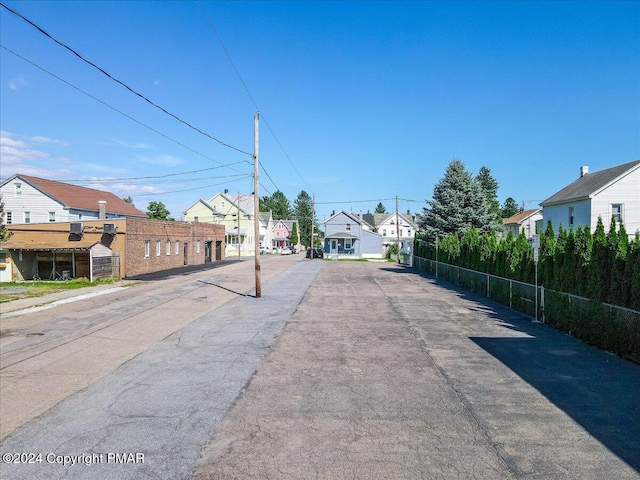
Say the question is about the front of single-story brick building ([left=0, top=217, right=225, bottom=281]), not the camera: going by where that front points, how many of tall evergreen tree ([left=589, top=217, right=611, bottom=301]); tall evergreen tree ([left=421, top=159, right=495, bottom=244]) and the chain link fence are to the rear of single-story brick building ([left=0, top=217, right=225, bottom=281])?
0

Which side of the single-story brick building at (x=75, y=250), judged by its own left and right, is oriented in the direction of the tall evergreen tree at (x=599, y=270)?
front

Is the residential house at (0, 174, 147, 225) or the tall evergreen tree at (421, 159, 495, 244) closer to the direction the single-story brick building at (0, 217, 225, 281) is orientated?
the tall evergreen tree

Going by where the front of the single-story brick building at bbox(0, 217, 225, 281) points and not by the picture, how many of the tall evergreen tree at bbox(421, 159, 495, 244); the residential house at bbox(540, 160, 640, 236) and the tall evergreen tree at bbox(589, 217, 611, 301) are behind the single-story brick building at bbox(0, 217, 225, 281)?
0

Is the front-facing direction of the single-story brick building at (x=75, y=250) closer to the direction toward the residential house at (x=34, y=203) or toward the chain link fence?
the chain link fence

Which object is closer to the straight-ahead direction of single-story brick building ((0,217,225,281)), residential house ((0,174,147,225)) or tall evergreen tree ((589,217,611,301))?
the tall evergreen tree

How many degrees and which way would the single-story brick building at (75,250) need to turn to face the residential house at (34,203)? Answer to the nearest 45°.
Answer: approximately 135° to its left

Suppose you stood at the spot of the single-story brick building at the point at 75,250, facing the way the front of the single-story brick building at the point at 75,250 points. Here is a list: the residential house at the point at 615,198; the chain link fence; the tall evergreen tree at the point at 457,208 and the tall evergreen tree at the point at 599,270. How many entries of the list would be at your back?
0

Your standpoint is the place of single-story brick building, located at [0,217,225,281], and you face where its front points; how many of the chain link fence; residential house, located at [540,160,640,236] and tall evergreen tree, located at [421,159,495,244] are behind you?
0

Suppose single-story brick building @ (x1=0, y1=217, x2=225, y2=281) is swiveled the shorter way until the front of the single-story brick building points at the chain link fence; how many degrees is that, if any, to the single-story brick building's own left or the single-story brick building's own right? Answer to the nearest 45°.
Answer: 0° — it already faces it

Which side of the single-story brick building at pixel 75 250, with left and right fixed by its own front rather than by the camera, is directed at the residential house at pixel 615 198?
front

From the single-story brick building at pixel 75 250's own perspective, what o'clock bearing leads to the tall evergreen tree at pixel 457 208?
The tall evergreen tree is roughly at 11 o'clock from the single-story brick building.

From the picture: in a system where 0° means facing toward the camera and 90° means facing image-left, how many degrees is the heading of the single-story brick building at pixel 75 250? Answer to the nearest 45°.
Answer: approximately 315°
